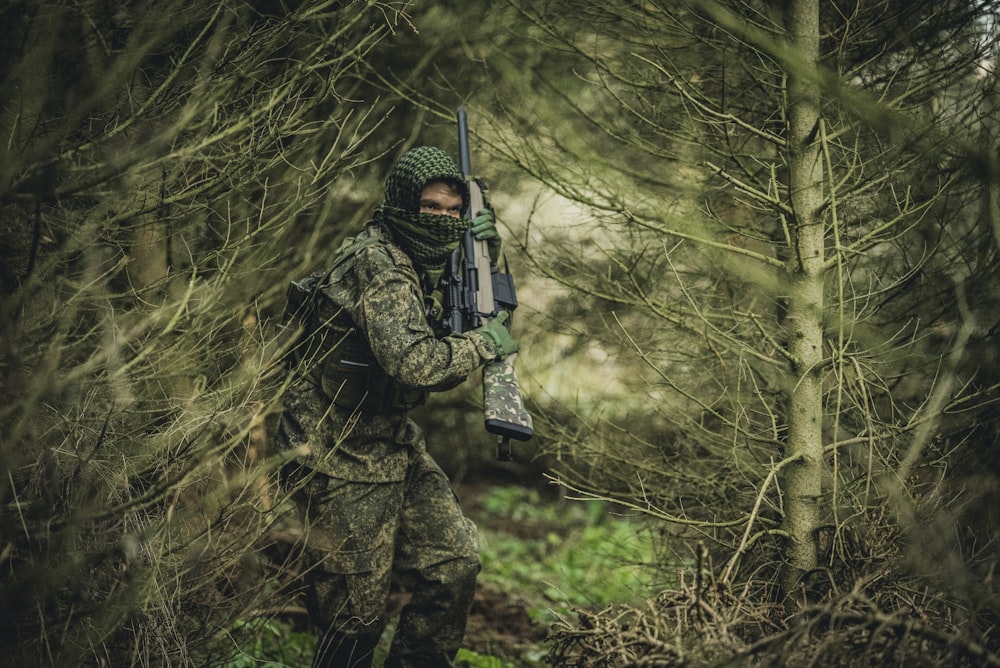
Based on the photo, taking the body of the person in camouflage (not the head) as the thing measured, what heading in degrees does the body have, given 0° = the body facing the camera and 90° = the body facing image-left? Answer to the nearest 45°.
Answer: approximately 270°
